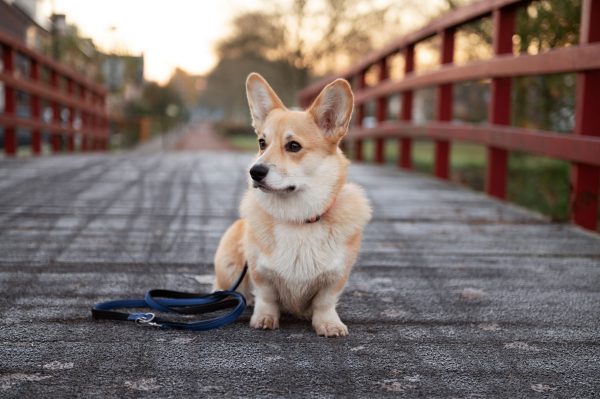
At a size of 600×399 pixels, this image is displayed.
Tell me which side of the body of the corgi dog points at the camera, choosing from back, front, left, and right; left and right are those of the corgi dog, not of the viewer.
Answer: front

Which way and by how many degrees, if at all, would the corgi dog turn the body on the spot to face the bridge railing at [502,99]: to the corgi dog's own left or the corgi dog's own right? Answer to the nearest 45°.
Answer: approximately 135° to the corgi dog's own left

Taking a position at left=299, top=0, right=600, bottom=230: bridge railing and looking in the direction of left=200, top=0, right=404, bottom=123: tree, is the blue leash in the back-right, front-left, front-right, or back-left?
back-left

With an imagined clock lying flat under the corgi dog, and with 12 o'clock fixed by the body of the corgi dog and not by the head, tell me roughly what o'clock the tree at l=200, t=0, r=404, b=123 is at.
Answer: The tree is roughly at 6 o'clock from the corgi dog.
